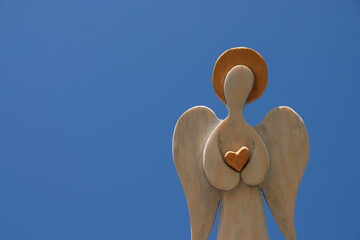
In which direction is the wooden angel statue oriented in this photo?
toward the camera
